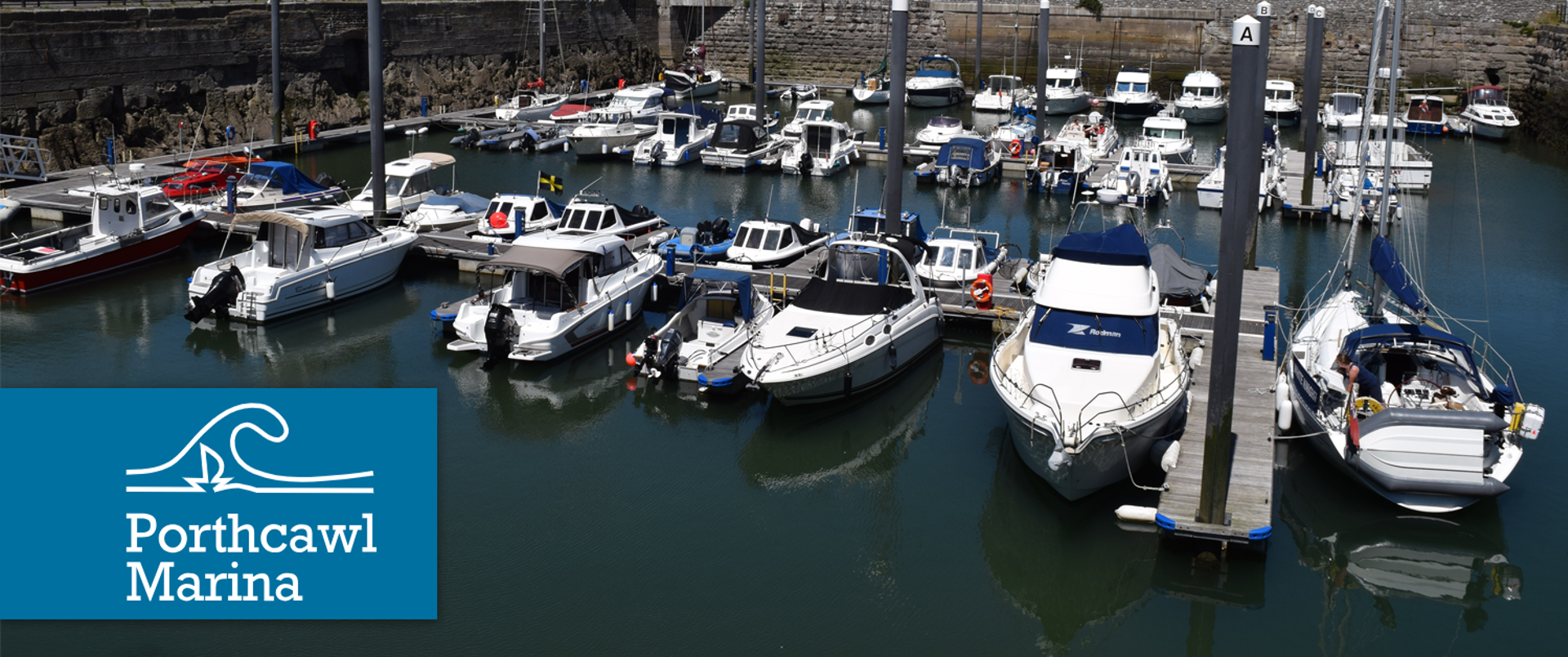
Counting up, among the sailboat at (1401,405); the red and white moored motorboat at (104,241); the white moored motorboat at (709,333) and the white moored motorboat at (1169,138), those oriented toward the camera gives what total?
1

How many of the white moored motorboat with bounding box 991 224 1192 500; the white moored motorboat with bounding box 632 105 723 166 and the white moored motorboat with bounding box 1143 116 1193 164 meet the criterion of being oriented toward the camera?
2

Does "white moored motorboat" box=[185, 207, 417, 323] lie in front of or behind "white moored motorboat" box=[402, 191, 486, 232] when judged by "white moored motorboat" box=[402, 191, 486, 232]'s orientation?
in front

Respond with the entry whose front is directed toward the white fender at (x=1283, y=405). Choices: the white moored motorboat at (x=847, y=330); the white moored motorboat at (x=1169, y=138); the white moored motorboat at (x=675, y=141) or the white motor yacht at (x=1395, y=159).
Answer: the white moored motorboat at (x=1169, y=138)

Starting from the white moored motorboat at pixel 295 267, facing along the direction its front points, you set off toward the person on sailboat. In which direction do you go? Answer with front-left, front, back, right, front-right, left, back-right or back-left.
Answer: right

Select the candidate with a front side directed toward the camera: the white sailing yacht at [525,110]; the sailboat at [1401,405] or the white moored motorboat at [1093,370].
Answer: the white moored motorboat

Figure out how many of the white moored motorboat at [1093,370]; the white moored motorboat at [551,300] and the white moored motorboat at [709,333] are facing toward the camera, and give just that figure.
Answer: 1

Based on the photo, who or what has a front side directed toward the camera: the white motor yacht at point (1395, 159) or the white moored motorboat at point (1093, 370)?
the white moored motorboat

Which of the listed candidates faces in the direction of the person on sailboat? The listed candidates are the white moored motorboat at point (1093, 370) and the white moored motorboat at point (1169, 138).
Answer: the white moored motorboat at point (1169, 138)

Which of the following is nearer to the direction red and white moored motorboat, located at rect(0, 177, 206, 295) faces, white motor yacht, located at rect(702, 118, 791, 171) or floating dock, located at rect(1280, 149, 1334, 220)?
the white motor yacht

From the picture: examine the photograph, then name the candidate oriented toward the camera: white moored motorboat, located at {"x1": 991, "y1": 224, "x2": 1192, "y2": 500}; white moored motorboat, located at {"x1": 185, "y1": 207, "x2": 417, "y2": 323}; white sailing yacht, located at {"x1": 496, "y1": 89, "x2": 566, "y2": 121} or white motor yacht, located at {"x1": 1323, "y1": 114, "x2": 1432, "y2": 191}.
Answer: white moored motorboat, located at {"x1": 991, "y1": 224, "x2": 1192, "y2": 500}

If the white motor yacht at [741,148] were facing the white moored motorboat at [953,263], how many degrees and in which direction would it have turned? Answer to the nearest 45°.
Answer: approximately 135° to its right

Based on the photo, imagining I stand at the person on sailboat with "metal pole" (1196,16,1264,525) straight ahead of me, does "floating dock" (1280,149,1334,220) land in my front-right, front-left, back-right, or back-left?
back-right

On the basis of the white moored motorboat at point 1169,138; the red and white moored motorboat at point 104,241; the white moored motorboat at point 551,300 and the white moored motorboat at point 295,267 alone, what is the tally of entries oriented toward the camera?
1
